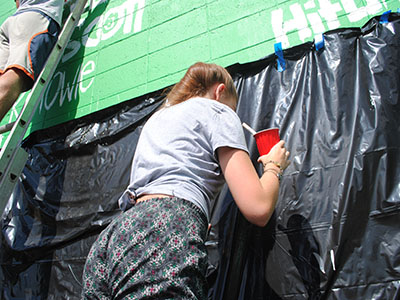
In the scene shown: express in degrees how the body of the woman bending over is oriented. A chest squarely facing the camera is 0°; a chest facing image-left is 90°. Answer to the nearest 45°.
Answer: approximately 225°

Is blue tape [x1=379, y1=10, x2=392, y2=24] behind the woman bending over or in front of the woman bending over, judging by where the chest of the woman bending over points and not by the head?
in front

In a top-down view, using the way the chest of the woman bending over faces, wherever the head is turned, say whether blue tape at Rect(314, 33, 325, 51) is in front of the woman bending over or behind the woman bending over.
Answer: in front

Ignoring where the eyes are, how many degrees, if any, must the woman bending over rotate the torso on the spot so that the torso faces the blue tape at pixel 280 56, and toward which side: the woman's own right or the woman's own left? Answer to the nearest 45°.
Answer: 0° — they already face it

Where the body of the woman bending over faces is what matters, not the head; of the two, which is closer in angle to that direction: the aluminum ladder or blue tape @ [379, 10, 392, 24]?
the blue tape

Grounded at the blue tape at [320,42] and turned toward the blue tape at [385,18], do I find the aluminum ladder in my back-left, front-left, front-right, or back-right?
back-right

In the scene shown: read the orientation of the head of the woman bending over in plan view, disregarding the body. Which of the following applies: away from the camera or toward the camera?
away from the camera

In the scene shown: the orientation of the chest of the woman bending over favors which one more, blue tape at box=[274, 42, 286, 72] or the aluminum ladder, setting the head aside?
the blue tape
